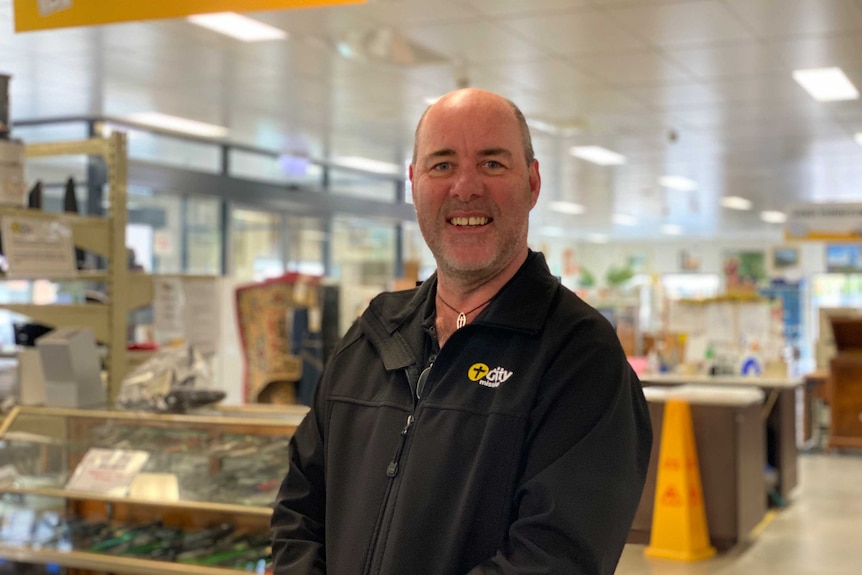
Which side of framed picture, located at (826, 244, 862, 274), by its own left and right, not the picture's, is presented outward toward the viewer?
front

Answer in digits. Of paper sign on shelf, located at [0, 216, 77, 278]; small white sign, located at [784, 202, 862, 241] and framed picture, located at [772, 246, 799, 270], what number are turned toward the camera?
3

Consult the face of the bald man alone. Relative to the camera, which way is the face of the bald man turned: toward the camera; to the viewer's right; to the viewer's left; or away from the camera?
toward the camera

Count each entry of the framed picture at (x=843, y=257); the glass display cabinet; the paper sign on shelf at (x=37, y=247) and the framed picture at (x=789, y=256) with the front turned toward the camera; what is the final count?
4

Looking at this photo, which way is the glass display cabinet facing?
toward the camera

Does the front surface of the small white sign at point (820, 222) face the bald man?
yes

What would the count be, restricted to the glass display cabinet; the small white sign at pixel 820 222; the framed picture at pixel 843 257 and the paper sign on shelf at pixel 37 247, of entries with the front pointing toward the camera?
4

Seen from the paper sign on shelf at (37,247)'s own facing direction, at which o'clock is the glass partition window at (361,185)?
The glass partition window is roughly at 7 o'clock from the paper sign on shelf.

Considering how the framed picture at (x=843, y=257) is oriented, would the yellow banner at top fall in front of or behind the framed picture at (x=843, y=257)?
in front

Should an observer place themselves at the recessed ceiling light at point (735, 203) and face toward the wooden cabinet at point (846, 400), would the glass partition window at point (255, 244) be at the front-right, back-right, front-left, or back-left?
front-right

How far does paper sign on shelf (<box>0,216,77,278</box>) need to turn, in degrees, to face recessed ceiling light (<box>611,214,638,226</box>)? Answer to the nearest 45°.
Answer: approximately 135° to its left

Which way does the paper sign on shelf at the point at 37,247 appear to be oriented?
toward the camera

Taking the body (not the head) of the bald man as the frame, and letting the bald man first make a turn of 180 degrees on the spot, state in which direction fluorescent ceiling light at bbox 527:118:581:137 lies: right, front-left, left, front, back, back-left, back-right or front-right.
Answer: front-left

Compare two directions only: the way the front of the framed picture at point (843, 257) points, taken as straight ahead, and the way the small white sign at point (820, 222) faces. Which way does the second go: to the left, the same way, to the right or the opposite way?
the same way
